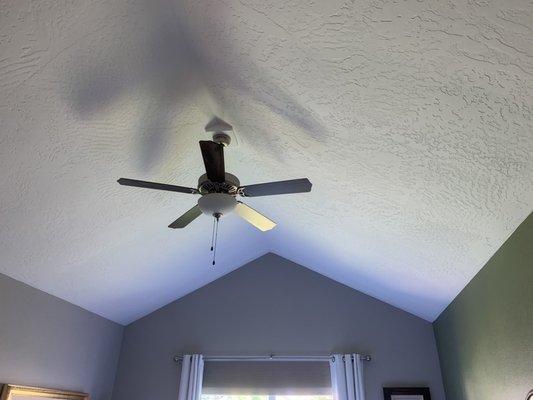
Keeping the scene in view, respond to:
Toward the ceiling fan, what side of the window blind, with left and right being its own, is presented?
front

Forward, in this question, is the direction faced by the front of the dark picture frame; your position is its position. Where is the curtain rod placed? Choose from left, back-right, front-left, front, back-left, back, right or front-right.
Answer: right

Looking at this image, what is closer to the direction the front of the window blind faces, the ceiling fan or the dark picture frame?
the ceiling fan

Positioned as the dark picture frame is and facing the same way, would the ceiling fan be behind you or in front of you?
in front

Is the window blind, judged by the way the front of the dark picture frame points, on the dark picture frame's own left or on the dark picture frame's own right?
on the dark picture frame's own right

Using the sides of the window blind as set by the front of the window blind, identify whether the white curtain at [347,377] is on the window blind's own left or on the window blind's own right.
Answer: on the window blind's own left

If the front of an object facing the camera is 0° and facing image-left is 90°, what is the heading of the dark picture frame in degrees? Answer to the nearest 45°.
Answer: approximately 0°

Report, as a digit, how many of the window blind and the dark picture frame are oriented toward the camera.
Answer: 2

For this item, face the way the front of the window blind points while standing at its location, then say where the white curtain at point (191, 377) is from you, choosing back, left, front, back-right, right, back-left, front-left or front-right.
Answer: right

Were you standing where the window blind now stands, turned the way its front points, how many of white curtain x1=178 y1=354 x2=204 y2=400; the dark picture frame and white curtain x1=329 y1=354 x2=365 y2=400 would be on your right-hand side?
1
